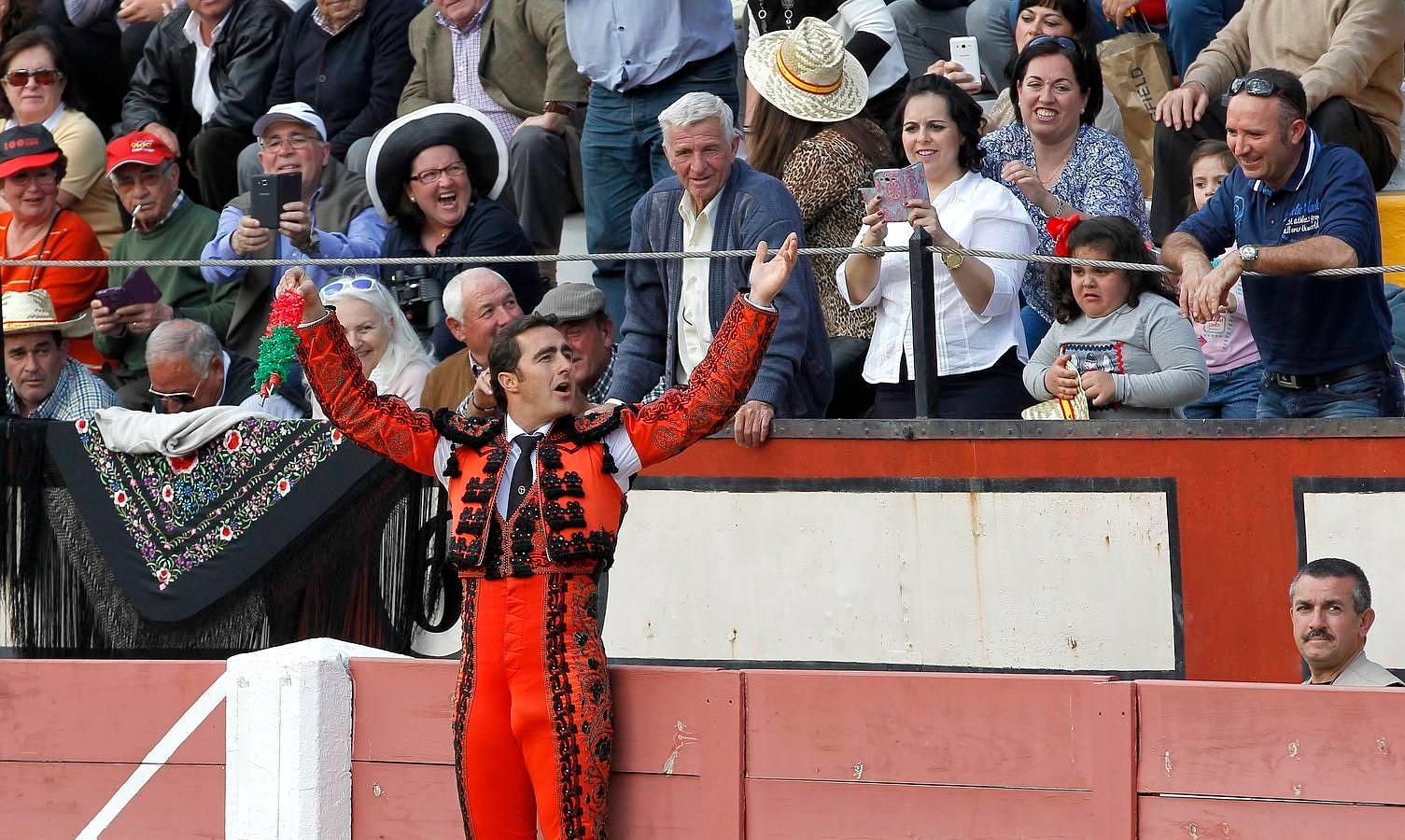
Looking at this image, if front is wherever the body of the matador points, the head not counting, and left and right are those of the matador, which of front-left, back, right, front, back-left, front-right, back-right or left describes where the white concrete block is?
back-right

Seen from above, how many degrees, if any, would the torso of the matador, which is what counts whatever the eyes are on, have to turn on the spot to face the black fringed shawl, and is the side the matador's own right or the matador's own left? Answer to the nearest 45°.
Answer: approximately 135° to the matador's own right

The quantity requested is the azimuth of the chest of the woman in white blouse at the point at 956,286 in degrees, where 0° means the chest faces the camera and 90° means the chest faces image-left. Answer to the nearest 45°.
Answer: approximately 45°

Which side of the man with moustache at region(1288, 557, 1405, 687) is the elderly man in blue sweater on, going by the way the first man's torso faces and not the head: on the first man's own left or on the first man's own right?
on the first man's own right

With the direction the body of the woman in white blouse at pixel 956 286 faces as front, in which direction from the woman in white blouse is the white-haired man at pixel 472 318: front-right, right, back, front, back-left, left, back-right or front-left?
front-right

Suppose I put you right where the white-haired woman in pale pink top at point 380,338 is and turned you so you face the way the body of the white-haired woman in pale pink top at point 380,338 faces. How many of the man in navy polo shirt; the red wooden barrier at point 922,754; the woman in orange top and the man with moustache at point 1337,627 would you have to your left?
3

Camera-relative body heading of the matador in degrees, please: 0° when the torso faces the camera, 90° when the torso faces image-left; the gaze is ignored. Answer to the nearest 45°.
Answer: approximately 0°
